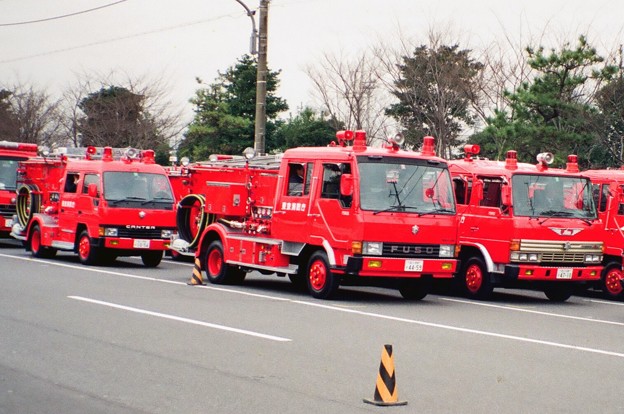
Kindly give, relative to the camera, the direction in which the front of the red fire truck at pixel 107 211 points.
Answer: facing the viewer and to the right of the viewer

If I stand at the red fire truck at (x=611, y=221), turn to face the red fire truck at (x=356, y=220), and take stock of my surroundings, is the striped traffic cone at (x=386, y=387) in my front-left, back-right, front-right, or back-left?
front-left

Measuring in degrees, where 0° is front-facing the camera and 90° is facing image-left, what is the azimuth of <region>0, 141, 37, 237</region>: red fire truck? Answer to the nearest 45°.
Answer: approximately 315°

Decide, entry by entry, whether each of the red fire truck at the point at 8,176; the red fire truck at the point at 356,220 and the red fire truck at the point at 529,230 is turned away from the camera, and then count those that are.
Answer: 0

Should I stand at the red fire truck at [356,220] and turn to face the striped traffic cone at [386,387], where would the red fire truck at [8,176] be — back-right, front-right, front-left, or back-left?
back-right

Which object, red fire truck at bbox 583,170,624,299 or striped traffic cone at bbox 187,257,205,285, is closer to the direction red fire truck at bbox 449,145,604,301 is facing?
the red fire truck

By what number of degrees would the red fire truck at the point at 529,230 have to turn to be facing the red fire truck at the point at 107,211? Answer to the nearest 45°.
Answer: approximately 135° to its right

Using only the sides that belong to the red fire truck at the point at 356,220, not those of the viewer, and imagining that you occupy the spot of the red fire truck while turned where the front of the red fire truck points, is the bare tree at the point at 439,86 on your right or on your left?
on your left

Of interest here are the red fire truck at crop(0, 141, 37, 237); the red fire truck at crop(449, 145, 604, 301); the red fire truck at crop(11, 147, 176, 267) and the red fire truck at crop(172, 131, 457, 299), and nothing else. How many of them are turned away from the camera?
0

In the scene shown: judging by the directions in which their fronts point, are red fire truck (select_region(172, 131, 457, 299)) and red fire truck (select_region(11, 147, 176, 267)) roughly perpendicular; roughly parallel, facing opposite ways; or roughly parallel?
roughly parallel

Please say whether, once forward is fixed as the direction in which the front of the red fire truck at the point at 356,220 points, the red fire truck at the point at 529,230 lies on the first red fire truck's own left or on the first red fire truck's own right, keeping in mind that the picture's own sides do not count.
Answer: on the first red fire truck's own left

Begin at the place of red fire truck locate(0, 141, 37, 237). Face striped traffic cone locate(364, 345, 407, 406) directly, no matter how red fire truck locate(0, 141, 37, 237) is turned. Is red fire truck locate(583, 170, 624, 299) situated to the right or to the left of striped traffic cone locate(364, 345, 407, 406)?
left

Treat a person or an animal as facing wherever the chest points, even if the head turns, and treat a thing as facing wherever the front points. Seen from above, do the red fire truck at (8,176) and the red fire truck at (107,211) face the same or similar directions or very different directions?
same or similar directions

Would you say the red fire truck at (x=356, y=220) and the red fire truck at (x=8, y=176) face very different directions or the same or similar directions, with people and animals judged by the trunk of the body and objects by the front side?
same or similar directions

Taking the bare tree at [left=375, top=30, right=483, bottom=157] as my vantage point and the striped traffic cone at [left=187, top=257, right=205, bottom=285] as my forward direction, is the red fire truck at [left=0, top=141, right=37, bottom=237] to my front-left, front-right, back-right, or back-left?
front-right
